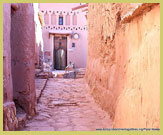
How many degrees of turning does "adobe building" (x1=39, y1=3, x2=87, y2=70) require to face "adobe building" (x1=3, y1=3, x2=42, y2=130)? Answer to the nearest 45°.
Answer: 0° — it already faces it

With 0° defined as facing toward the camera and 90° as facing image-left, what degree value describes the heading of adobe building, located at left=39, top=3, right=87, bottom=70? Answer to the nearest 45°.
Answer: approximately 0°
